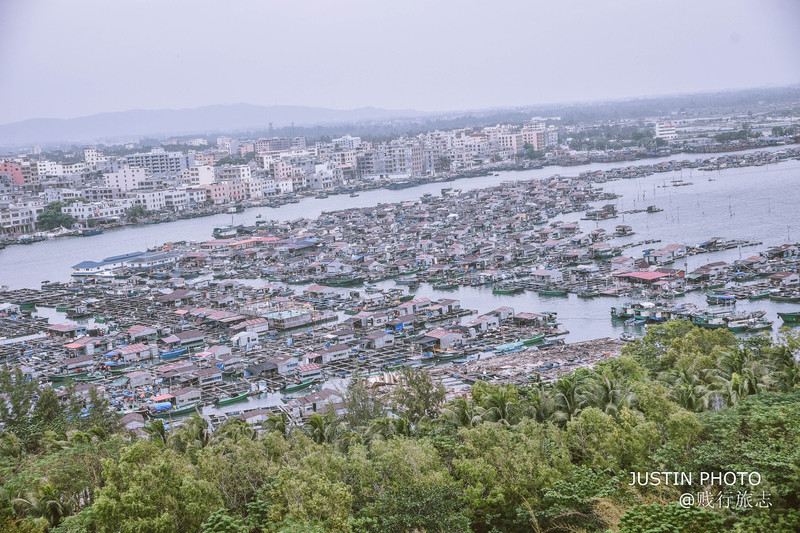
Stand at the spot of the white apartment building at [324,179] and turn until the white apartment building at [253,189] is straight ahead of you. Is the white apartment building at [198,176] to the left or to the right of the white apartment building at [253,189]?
right

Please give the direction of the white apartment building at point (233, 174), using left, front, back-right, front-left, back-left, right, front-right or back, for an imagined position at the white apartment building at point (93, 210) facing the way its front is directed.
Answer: back-left

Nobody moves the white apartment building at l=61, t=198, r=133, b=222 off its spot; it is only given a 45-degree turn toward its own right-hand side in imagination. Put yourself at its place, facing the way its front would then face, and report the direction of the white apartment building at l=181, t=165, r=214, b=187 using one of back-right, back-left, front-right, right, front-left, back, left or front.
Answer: back

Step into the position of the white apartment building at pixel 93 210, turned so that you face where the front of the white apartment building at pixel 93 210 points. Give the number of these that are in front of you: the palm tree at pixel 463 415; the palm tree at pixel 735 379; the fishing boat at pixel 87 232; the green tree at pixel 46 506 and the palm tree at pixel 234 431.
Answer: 5

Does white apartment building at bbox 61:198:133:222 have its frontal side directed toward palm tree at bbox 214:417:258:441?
yes

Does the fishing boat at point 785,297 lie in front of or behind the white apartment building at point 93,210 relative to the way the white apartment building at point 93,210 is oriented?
in front

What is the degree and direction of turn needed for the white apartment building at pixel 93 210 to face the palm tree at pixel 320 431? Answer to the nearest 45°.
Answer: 0° — it already faces it

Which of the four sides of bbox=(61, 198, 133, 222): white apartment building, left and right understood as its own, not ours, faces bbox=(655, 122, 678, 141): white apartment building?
left

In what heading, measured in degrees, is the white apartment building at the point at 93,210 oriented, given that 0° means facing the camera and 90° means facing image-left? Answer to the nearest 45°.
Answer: approximately 0°

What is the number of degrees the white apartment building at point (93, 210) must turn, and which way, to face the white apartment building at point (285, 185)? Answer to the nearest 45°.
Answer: approximately 135° to its left

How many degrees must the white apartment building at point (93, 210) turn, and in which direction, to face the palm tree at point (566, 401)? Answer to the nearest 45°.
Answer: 0° — it already faces it

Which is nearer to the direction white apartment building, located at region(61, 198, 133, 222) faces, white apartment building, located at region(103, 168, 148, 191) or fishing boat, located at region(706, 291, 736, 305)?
the fishing boat

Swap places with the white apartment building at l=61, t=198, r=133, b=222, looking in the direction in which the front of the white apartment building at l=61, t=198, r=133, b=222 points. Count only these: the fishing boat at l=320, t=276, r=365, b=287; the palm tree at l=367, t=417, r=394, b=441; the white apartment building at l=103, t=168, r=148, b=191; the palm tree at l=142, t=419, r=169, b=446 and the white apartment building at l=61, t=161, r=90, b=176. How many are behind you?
2

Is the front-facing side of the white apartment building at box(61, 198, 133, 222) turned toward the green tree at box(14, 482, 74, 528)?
yes

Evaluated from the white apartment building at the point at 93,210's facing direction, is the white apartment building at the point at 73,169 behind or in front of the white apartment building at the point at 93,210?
behind

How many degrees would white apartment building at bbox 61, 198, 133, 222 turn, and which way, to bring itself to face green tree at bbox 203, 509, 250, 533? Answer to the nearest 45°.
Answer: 0° — it already faces it

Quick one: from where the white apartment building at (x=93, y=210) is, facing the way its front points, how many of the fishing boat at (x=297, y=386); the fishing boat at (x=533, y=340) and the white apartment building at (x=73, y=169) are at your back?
1

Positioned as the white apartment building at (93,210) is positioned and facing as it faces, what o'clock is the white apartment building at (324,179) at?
the white apartment building at (324,179) is roughly at 8 o'clock from the white apartment building at (93,210).
